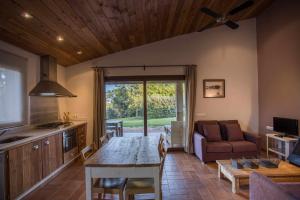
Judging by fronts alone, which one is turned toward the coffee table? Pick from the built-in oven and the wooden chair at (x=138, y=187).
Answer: the built-in oven

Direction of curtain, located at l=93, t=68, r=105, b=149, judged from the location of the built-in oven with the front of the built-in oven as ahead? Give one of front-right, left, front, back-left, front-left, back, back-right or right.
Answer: left

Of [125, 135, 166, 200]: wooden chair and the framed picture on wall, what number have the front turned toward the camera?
1

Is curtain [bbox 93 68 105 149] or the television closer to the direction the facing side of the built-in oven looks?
the television

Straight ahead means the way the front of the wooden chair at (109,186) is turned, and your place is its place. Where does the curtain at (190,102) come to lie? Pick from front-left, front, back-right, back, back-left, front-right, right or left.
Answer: front-left

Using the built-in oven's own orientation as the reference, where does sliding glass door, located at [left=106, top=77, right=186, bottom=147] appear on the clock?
The sliding glass door is roughly at 10 o'clock from the built-in oven.

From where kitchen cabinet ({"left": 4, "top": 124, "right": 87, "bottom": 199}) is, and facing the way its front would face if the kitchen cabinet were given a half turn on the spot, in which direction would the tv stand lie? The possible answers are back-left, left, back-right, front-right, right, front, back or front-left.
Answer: back-right

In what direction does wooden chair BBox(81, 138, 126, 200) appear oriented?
to the viewer's right

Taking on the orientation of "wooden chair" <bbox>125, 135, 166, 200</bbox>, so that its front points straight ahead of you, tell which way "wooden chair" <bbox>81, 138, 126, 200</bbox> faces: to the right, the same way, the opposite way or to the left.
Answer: the opposite way

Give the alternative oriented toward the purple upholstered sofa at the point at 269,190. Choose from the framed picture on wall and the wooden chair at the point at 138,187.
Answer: the framed picture on wall

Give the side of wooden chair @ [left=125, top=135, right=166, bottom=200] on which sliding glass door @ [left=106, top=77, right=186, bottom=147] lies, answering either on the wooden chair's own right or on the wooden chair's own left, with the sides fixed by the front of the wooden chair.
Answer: on the wooden chair's own right

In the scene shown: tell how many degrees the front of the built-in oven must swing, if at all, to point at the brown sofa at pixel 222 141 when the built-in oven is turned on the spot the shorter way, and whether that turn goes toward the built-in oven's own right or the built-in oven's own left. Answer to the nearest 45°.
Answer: approximately 45° to the built-in oven's own left

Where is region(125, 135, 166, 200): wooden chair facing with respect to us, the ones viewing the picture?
facing to the left of the viewer

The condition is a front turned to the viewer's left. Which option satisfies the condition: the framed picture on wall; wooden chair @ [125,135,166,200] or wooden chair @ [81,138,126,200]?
wooden chair @ [125,135,166,200]
